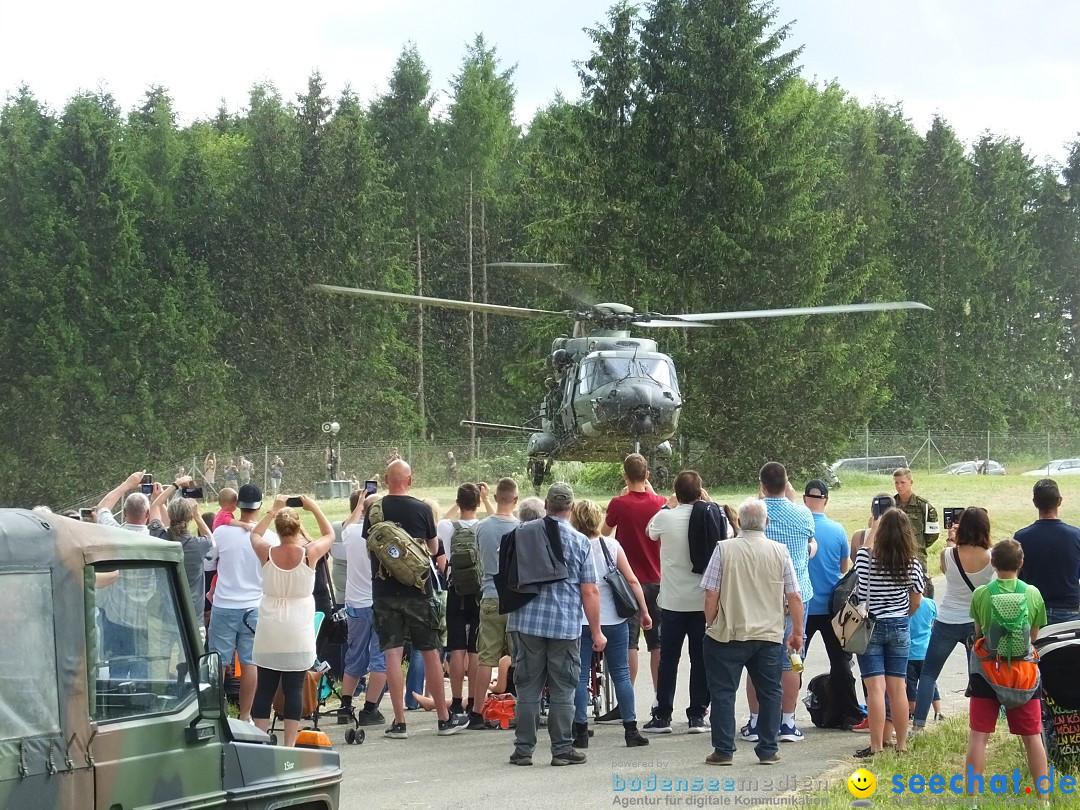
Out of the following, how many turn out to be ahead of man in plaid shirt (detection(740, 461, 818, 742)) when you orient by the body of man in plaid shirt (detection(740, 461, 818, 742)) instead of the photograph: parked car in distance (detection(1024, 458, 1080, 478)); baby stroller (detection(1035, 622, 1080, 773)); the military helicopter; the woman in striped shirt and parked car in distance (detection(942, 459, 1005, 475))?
3

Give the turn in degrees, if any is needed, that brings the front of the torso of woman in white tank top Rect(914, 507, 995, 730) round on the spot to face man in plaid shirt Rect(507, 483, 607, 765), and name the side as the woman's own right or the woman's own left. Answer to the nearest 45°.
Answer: approximately 45° to the woman's own left

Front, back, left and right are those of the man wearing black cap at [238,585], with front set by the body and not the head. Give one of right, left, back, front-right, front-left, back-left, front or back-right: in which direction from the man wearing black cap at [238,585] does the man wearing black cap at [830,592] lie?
right

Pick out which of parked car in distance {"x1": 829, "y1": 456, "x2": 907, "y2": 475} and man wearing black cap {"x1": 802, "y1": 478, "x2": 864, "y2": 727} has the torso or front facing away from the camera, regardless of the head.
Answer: the man wearing black cap

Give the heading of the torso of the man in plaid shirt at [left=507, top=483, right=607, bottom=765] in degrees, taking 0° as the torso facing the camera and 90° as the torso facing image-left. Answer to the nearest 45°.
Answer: approximately 180°

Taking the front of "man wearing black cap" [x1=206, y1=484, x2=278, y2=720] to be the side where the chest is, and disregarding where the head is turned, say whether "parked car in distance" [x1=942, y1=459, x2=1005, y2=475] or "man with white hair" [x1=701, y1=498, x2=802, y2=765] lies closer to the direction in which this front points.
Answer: the parked car in distance

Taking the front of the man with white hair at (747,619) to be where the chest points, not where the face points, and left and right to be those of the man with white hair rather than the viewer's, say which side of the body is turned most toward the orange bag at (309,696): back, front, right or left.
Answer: left

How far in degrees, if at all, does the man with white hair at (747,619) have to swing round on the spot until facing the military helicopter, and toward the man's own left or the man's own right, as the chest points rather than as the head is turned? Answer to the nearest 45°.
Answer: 0° — they already face it

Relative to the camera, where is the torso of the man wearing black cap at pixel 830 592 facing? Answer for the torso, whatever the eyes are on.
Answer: away from the camera

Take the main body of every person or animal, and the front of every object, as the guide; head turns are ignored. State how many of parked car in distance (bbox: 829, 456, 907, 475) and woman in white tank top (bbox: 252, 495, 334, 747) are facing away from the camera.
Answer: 1

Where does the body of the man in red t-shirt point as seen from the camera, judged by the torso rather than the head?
away from the camera

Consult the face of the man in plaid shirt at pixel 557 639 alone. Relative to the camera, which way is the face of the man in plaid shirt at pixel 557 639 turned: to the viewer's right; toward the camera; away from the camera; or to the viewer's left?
away from the camera

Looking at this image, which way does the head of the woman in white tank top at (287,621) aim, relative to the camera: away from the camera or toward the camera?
away from the camera

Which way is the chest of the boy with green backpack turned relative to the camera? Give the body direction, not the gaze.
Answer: away from the camera

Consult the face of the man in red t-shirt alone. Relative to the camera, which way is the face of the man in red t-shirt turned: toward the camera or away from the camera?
away from the camera
